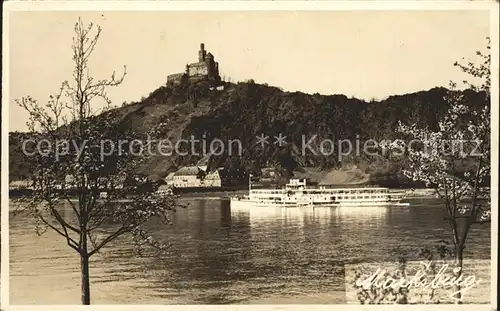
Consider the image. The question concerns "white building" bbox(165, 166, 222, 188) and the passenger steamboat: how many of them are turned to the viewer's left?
1

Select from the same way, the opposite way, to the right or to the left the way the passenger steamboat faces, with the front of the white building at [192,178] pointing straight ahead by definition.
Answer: to the right

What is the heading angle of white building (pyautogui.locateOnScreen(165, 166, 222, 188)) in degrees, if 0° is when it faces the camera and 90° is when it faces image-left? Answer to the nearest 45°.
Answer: approximately 0°

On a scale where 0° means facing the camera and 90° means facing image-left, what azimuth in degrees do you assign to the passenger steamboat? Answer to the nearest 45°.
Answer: approximately 90°
